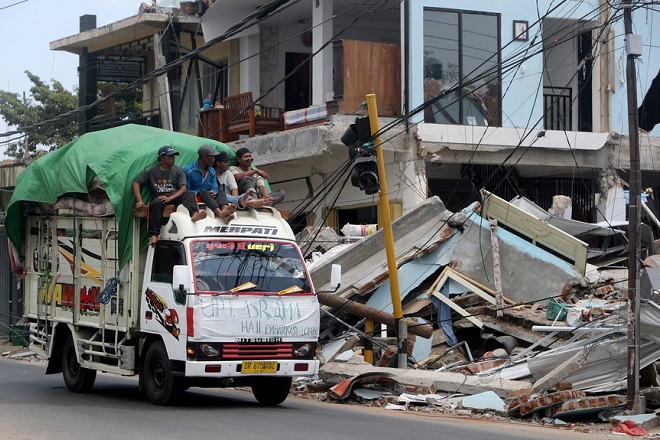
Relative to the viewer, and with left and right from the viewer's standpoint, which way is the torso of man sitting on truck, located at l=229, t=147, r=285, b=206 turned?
facing the viewer and to the right of the viewer

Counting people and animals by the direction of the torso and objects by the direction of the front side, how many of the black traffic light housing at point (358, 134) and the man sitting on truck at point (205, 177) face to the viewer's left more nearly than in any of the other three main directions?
1

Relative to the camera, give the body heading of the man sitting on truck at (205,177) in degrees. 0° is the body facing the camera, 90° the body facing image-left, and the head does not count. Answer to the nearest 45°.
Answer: approximately 315°

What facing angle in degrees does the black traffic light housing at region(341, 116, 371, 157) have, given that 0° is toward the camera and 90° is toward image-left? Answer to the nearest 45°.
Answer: approximately 90°

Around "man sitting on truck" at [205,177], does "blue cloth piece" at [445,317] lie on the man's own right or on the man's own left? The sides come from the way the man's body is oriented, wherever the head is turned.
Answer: on the man's own left

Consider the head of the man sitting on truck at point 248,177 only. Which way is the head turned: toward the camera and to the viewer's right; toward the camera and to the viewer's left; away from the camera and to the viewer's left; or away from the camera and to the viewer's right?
toward the camera and to the viewer's right

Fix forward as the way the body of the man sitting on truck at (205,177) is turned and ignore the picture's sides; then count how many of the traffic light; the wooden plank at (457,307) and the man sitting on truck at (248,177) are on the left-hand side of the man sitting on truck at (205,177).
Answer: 3

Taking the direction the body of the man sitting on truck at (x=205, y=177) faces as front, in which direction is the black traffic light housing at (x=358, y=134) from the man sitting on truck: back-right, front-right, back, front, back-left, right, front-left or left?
left

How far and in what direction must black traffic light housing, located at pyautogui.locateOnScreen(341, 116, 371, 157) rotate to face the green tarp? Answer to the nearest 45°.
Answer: approximately 45° to its left

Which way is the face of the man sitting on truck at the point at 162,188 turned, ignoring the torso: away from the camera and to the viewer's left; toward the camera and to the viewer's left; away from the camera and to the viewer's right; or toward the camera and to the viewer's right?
toward the camera and to the viewer's right

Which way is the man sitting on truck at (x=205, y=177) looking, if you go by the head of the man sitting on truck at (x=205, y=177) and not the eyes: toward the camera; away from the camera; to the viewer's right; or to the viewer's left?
to the viewer's right

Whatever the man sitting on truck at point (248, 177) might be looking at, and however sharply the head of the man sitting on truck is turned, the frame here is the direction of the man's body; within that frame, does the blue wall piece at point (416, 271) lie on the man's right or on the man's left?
on the man's left

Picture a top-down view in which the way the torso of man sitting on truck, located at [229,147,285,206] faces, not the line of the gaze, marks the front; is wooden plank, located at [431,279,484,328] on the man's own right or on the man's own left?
on the man's own left

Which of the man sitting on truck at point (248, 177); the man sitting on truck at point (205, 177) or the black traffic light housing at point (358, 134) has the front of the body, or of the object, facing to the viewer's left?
the black traffic light housing

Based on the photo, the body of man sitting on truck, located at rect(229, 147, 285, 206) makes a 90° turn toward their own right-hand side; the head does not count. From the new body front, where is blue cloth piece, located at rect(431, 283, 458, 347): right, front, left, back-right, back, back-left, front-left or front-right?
back

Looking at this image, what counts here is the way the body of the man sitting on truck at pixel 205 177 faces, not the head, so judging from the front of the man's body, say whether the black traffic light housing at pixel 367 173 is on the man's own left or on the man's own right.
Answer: on the man's own left

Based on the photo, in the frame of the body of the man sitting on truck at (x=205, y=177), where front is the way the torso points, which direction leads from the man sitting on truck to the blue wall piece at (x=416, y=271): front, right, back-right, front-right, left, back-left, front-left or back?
left
